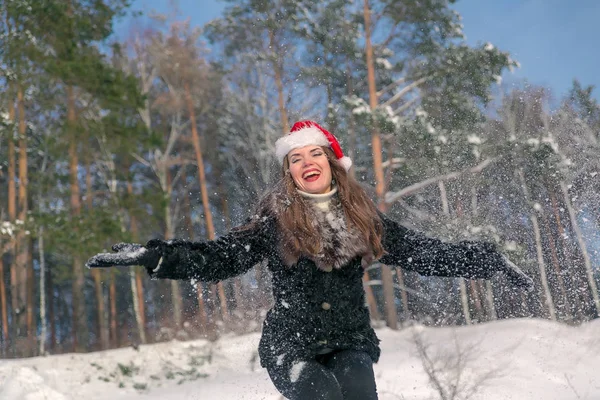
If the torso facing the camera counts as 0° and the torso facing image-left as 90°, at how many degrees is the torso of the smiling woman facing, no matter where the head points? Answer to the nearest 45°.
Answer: approximately 0°

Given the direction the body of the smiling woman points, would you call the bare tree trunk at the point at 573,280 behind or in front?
behind

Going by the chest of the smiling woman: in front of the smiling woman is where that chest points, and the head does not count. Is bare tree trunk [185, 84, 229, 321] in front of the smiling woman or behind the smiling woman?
behind

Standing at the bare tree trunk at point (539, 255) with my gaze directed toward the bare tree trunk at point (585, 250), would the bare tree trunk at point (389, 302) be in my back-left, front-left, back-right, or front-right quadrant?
back-right

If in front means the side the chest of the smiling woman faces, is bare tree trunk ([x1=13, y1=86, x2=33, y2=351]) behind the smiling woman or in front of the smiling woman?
behind

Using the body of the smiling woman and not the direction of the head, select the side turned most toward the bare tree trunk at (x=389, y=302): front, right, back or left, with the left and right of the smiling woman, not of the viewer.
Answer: back

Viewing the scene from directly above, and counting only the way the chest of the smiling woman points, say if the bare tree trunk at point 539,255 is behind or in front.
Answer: behind
